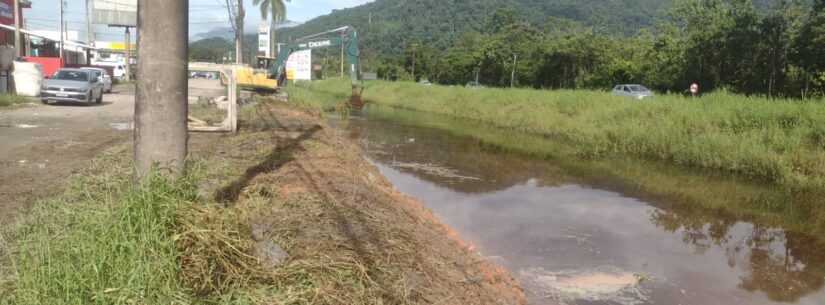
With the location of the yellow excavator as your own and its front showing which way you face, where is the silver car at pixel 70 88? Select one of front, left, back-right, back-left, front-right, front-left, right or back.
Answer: back-right

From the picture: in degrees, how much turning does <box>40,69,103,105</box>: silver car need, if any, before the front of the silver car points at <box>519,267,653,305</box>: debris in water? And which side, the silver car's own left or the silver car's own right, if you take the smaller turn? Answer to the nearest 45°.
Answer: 0° — it already faces it

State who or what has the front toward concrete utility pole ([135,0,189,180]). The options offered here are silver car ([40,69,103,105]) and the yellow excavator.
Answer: the silver car

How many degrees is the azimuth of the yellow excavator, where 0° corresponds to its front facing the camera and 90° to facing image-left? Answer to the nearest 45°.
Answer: approximately 270°

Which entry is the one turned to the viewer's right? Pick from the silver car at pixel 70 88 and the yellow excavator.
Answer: the yellow excavator

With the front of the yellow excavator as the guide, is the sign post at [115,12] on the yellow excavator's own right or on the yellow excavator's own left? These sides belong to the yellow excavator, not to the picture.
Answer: on the yellow excavator's own left

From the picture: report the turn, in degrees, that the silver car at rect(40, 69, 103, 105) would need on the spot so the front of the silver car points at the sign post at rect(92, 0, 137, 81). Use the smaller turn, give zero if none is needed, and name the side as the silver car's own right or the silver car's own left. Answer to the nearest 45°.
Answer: approximately 180°

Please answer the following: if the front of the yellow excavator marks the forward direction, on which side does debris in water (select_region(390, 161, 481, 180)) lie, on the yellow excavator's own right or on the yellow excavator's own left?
on the yellow excavator's own right

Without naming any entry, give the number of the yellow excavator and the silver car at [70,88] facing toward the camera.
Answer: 1

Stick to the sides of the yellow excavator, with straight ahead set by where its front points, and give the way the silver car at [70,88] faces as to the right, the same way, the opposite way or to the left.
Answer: to the right

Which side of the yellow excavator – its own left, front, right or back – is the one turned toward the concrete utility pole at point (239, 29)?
left

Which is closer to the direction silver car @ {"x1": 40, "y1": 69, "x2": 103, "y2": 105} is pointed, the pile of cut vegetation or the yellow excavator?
the pile of cut vegetation
